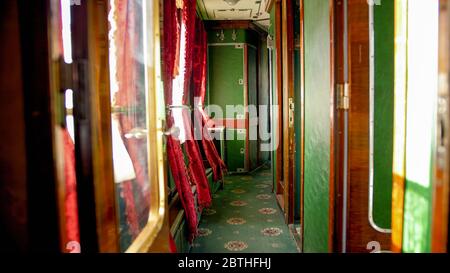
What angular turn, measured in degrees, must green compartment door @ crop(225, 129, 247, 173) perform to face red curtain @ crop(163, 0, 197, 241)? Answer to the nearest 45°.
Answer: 0° — it already faces it

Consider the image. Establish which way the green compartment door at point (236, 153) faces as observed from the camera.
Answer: facing the viewer

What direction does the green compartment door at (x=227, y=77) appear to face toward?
toward the camera

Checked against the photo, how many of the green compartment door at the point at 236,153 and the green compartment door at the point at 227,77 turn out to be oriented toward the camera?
2

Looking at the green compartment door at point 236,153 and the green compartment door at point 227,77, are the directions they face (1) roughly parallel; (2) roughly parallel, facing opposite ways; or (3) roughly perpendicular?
roughly parallel

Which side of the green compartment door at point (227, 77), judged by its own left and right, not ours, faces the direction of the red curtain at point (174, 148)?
front

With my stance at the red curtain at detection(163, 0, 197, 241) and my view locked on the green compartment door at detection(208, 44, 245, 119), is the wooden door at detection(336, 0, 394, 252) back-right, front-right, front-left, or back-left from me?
back-right

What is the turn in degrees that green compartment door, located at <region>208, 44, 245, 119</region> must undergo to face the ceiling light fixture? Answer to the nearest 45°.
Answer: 0° — it already faces it

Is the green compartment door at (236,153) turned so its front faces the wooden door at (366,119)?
yes

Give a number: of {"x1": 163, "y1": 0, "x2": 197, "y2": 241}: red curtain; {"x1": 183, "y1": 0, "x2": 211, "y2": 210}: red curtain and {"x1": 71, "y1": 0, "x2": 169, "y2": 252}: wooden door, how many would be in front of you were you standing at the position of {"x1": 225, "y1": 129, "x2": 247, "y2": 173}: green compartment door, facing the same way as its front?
3

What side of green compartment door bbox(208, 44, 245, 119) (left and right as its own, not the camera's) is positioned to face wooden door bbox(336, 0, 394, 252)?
front

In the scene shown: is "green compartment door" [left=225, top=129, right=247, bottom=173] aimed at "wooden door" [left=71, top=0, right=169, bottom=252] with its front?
yes

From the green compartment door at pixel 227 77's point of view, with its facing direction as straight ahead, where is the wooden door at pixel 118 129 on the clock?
The wooden door is roughly at 12 o'clock from the green compartment door.
